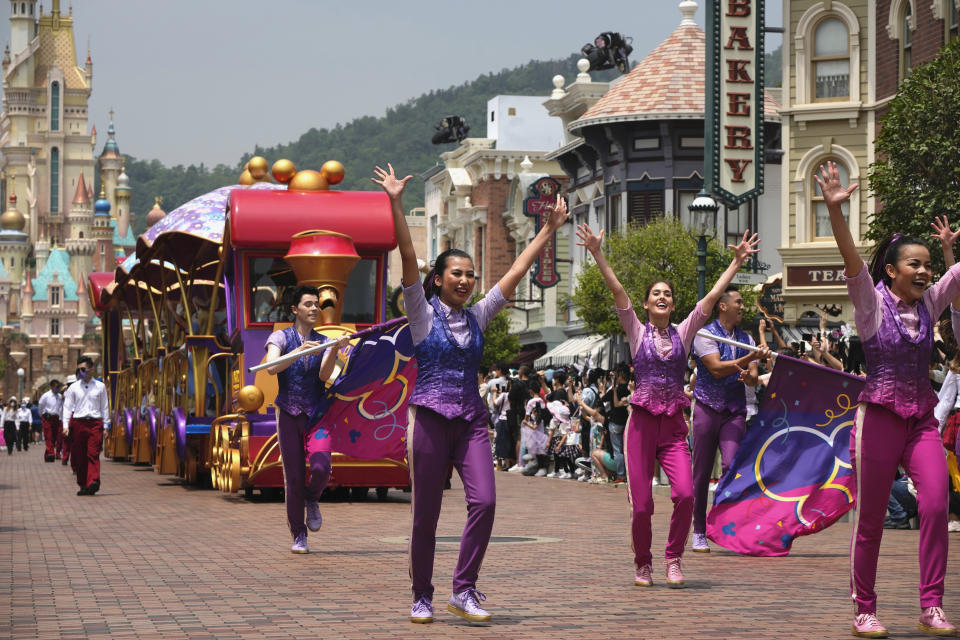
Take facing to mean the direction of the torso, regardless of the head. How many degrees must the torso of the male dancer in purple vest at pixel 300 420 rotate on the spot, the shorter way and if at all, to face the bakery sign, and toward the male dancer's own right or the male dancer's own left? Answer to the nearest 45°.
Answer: approximately 90° to the male dancer's own left

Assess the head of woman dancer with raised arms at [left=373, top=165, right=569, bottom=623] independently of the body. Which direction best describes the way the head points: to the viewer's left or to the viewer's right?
to the viewer's right

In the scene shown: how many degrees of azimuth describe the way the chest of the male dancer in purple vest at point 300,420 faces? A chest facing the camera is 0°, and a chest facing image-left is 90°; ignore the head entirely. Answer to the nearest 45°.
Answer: approximately 315°

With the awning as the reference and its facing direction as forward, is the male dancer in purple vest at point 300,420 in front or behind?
in front

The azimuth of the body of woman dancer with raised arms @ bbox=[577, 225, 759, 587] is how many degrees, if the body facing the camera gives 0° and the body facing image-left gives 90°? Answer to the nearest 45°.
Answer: approximately 0°

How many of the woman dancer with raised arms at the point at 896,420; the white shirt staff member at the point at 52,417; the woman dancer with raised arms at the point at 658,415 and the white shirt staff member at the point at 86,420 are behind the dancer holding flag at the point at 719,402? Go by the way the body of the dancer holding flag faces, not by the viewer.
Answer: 2

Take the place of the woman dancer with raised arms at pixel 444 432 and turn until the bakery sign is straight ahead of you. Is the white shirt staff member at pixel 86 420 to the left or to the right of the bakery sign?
left

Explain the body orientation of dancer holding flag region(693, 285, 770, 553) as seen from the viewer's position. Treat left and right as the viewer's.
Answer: facing the viewer and to the right of the viewer

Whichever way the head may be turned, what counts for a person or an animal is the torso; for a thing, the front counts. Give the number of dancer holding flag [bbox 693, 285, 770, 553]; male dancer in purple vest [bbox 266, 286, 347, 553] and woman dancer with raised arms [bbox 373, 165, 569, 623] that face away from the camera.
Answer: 0

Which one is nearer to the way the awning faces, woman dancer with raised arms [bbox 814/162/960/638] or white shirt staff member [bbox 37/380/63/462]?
the white shirt staff member

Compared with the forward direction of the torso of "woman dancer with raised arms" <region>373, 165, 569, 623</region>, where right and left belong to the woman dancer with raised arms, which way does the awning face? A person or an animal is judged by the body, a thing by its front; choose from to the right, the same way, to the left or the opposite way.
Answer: to the right

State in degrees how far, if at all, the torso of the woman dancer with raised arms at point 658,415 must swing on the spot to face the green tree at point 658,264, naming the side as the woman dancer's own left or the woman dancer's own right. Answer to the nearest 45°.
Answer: approximately 180°

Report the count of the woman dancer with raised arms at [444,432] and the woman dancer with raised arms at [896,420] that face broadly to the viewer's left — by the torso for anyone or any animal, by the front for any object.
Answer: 0
